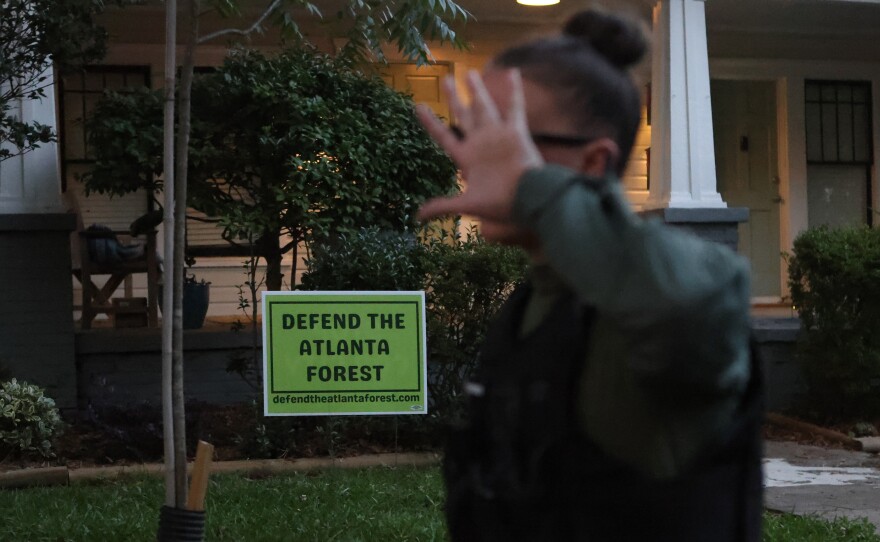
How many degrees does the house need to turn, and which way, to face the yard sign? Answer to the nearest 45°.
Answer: approximately 45° to its right

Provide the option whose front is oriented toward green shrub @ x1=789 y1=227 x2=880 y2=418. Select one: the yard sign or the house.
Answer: the house

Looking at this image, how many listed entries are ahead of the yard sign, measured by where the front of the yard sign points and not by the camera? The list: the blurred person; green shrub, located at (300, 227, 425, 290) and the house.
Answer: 1

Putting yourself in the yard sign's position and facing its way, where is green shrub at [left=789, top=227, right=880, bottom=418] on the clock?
The green shrub is roughly at 8 o'clock from the yard sign.

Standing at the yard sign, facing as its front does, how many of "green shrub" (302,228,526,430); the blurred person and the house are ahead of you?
1

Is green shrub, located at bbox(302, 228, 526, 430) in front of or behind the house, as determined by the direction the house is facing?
in front

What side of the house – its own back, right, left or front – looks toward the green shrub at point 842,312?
front

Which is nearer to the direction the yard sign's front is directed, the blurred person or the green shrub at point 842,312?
the blurred person

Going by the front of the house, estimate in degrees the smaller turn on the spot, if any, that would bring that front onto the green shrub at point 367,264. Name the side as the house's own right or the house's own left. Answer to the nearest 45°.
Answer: approximately 45° to the house's own right

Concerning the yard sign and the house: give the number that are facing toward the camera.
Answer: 2

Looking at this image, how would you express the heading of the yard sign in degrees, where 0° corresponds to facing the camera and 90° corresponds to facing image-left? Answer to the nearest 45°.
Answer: approximately 0°

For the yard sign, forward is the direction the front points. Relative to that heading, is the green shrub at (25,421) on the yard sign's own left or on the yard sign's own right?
on the yard sign's own right

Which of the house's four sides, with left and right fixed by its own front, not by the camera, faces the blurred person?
front
